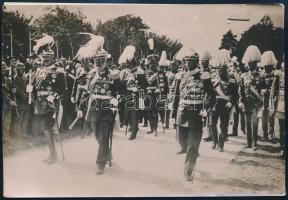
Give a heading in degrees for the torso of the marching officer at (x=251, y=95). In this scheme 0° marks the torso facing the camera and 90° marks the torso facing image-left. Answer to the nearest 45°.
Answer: approximately 0°
